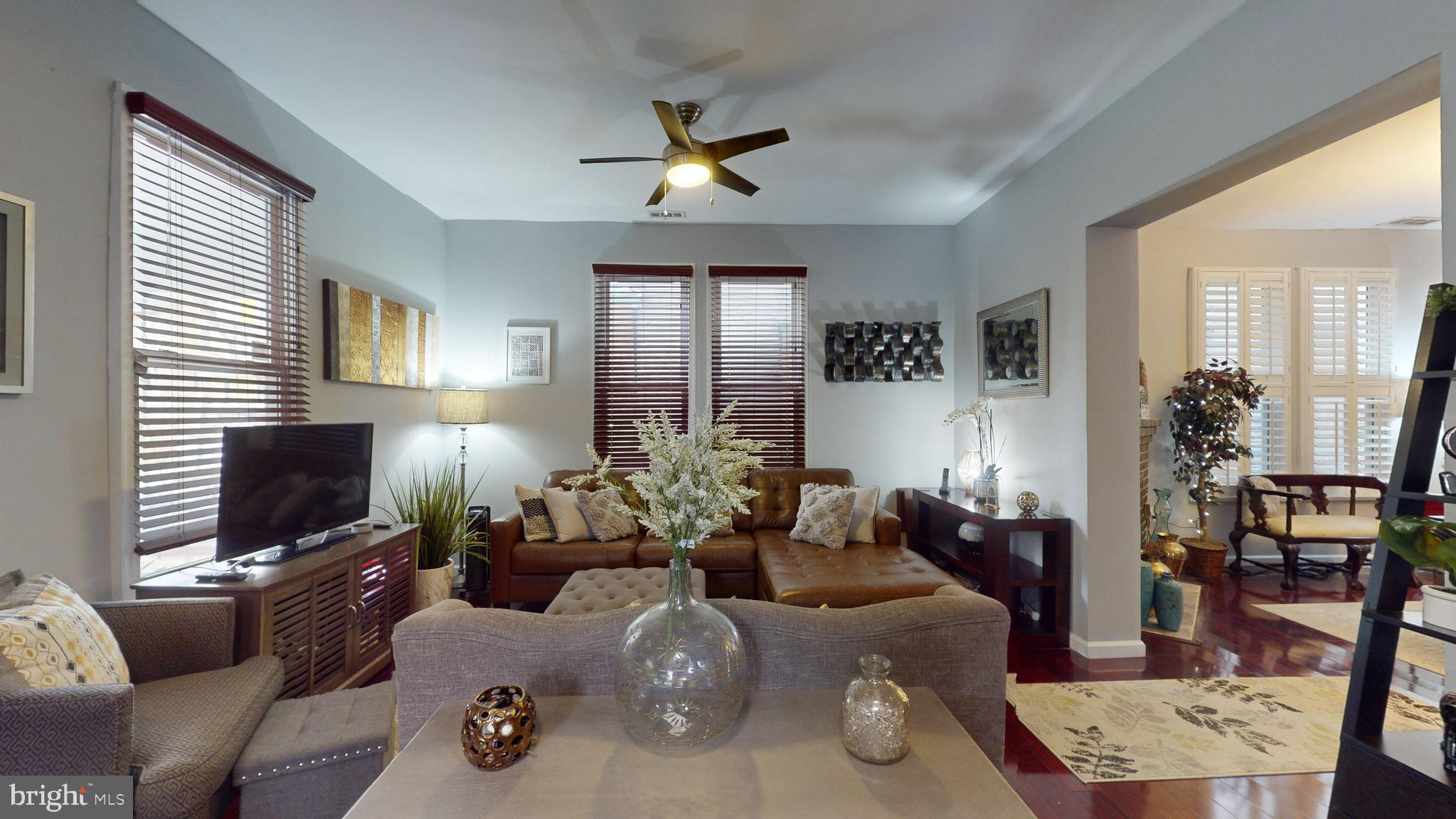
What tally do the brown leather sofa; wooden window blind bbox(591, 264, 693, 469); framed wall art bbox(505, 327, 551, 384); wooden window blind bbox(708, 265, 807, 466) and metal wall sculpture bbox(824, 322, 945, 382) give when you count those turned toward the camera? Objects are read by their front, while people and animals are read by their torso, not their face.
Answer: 5

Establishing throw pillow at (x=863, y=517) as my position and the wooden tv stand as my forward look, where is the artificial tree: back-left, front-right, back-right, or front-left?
back-left

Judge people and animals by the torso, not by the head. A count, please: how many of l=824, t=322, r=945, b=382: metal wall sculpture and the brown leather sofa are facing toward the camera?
2

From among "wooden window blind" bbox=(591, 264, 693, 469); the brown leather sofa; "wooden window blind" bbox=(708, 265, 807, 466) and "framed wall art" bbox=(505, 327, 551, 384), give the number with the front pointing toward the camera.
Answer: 4

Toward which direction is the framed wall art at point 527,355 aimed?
toward the camera

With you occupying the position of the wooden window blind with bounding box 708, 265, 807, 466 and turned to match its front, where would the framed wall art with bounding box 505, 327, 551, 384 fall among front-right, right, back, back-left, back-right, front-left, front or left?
right

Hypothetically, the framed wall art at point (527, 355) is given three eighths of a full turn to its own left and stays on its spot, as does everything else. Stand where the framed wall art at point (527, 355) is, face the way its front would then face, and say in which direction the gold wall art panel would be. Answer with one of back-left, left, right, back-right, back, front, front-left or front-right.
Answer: back

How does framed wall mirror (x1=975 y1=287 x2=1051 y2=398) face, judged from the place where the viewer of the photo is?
facing the viewer and to the left of the viewer

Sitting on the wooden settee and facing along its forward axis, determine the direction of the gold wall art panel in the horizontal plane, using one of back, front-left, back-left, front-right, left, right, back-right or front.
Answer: right

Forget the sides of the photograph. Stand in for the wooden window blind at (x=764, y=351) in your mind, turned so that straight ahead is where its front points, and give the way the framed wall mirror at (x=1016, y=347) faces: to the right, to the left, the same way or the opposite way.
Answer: to the right

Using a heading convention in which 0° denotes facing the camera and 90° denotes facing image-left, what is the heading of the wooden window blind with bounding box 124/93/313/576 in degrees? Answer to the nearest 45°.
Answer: approximately 315°

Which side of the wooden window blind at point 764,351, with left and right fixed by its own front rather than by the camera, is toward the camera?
front

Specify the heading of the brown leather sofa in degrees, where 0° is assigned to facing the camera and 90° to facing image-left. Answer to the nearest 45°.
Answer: approximately 0°

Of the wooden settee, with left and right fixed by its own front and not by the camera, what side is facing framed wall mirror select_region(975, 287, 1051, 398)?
right

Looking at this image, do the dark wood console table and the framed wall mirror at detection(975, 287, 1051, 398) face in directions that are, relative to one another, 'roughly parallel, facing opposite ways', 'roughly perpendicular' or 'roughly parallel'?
roughly parallel

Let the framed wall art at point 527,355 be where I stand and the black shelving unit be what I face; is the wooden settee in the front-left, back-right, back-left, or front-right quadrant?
front-left

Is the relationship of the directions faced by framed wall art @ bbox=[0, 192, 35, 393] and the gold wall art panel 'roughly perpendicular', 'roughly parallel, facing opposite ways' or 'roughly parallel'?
roughly parallel

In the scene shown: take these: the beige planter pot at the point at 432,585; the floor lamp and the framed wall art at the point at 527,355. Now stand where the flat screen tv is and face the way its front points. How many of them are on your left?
3

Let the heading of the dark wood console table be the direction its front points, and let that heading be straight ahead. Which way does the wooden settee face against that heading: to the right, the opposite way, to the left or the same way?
to the left

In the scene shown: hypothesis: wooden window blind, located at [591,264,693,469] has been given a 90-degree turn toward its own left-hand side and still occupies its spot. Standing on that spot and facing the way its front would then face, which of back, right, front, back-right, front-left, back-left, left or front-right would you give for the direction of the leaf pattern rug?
front-right

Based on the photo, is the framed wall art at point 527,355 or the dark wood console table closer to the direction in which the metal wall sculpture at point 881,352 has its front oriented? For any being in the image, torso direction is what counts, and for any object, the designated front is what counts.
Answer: the dark wood console table
